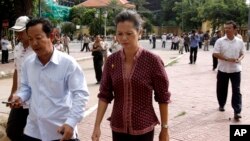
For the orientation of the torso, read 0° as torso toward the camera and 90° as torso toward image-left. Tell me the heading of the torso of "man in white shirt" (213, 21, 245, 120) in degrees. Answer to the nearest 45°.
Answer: approximately 0°

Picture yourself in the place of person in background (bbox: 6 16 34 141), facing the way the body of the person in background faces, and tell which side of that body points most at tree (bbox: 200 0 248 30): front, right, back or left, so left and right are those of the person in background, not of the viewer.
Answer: back

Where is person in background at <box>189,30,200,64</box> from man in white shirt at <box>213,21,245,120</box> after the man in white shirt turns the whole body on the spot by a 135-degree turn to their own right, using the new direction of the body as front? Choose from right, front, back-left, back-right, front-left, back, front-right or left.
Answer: front-right

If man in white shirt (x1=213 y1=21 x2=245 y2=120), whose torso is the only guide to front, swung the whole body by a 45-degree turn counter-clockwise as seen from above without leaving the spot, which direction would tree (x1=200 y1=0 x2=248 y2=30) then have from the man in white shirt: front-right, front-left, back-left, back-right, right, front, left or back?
back-left

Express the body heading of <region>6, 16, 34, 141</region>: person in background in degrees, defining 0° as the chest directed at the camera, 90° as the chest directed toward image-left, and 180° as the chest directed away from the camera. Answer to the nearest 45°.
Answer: approximately 45°

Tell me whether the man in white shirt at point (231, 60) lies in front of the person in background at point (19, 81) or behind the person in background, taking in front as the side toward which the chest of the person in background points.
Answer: behind

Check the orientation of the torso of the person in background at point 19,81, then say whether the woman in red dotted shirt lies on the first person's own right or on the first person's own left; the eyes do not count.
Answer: on the first person's own left

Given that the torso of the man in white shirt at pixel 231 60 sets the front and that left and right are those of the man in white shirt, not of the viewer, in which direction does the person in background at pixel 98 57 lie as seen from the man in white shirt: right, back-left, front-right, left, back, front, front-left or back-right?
back-right
